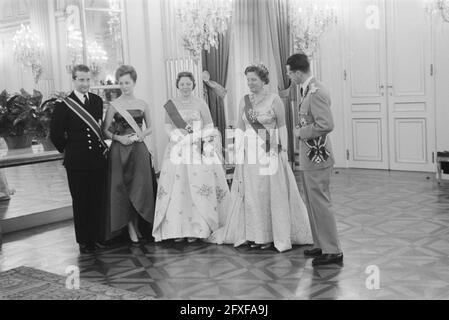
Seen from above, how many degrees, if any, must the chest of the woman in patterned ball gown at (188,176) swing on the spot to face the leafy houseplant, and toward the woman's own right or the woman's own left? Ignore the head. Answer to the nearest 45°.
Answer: approximately 135° to the woman's own right

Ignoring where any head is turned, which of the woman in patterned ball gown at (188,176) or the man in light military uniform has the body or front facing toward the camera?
the woman in patterned ball gown

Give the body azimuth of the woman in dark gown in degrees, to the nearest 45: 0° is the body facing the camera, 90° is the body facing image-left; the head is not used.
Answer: approximately 0°

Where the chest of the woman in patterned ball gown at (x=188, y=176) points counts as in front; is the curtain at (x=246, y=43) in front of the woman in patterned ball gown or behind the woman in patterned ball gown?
behind

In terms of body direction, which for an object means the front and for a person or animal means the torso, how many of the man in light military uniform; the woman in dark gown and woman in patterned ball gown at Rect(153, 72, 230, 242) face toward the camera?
2

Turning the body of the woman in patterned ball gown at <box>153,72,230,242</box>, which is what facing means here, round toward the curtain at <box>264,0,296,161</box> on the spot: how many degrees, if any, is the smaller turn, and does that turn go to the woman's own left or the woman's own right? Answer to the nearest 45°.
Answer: approximately 180°

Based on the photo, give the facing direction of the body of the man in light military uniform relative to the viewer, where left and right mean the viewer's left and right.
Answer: facing to the left of the viewer

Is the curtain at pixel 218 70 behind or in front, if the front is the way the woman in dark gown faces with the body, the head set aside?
behind

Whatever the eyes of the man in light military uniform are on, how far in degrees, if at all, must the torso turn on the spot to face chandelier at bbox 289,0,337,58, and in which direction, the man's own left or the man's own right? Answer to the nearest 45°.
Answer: approximately 90° to the man's own right

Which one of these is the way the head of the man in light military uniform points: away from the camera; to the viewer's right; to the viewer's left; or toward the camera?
to the viewer's left

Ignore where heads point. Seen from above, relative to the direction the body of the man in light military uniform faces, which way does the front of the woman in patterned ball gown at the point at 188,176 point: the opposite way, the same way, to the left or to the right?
to the left

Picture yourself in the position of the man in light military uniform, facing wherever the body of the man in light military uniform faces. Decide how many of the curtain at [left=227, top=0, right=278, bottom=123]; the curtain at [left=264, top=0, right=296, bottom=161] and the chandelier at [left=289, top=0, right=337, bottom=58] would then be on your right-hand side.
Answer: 3

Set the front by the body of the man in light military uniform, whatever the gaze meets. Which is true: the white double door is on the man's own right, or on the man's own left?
on the man's own right

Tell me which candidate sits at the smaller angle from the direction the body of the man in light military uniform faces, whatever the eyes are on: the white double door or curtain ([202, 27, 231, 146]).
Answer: the curtain

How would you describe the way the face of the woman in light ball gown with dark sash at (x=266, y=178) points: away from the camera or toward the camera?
toward the camera

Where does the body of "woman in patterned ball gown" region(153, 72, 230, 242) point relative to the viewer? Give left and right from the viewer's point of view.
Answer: facing the viewer
